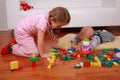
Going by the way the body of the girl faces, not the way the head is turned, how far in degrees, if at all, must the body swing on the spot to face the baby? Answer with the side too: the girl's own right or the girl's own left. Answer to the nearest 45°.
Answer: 0° — they already face them

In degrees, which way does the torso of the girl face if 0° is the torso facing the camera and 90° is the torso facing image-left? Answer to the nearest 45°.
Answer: approximately 270°
